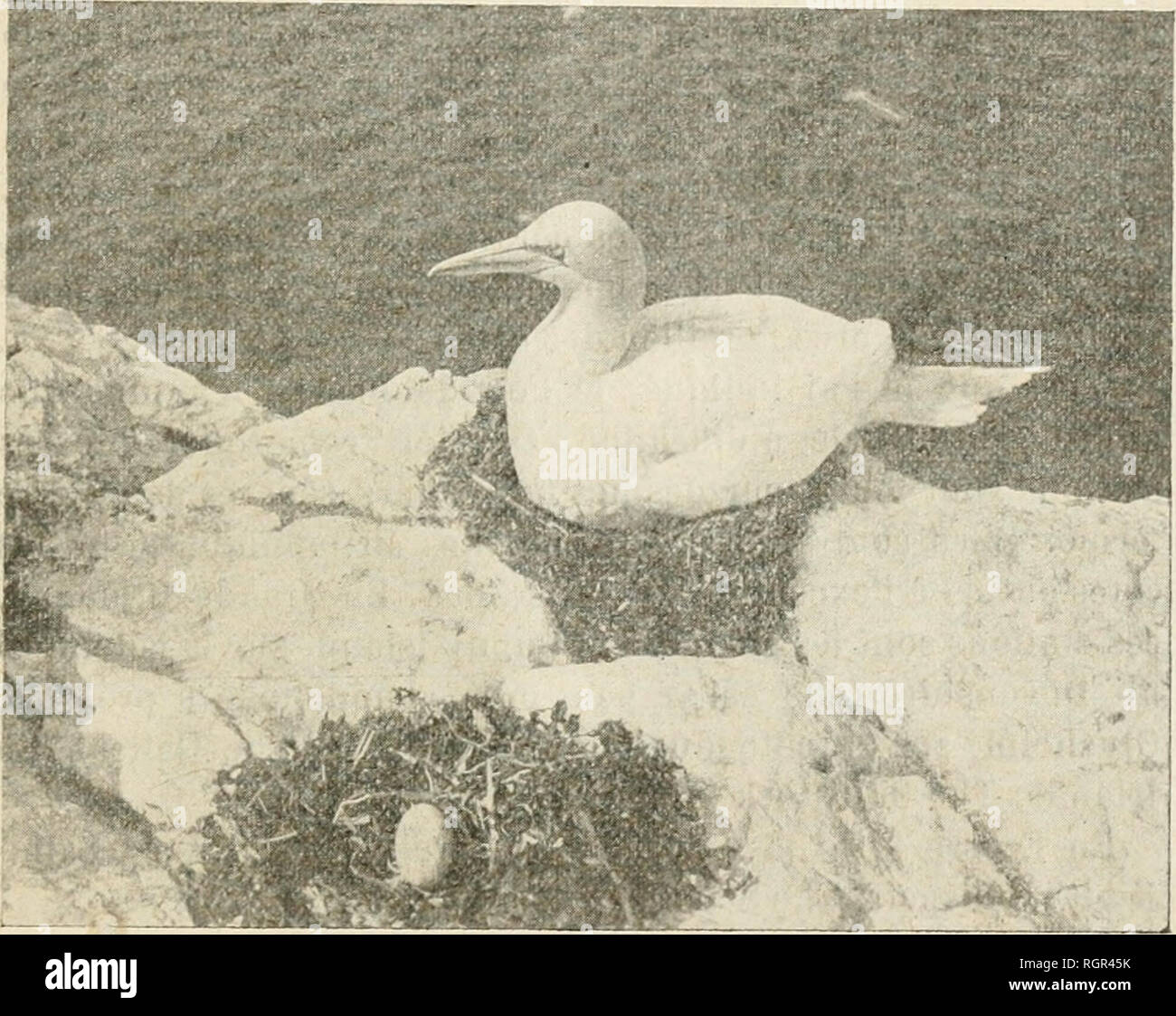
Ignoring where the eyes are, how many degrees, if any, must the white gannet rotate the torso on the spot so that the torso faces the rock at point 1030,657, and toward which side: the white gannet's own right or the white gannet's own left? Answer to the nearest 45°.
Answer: approximately 180°

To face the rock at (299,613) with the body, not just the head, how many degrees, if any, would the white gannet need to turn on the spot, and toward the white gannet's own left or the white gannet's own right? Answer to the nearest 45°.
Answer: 0° — it already faces it

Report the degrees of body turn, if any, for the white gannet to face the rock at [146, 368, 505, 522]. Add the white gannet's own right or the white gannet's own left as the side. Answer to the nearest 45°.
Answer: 0° — it already faces it

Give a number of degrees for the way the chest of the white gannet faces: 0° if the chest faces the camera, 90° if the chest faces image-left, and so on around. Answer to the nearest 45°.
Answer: approximately 90°
